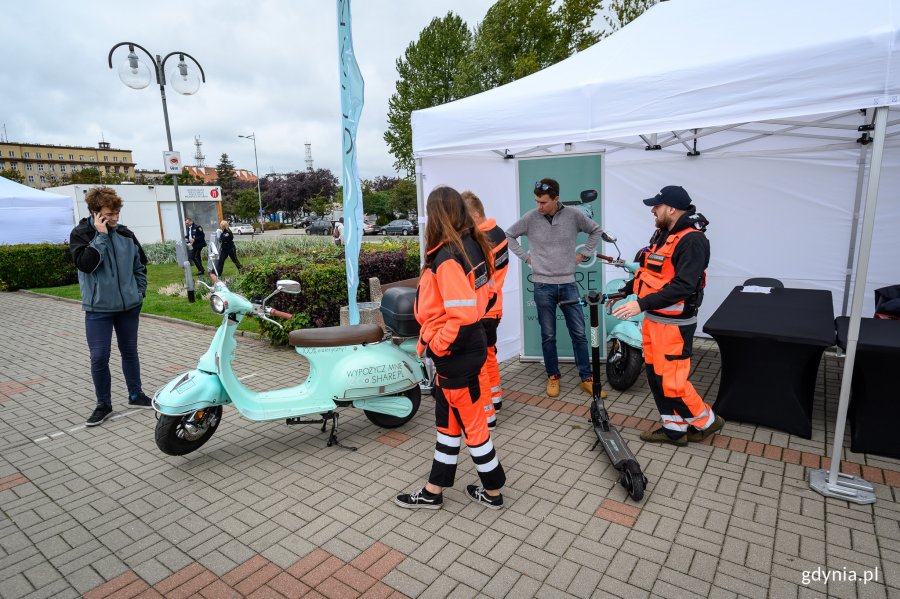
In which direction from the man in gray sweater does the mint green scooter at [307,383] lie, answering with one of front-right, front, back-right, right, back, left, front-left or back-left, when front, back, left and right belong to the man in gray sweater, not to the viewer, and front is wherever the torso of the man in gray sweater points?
front-right

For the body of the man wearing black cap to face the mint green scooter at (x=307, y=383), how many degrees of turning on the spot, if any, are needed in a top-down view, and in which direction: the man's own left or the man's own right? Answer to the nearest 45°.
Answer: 0° — they already face it

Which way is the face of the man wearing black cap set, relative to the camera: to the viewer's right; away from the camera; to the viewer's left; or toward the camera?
to the viewer's left

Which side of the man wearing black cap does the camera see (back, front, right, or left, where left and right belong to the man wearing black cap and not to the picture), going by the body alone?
left

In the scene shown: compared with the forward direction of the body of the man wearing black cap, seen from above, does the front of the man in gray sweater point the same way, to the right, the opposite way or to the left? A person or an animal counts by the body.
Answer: to the left

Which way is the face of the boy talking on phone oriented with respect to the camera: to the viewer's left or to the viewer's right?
to the viewer's right

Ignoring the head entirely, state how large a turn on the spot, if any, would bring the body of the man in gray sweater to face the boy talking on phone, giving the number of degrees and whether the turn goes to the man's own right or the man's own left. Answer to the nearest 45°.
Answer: approximately 90° to the man's own right
